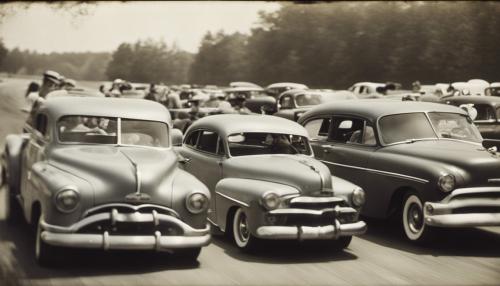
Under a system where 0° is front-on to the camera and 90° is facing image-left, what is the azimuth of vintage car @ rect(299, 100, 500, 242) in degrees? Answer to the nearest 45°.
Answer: approximately 315°

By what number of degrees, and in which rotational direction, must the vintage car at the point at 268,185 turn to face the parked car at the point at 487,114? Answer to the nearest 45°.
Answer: approximately 90° to its left

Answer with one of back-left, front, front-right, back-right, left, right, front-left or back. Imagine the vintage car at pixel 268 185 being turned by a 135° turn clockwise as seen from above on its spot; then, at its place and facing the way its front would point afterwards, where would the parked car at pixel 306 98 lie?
right

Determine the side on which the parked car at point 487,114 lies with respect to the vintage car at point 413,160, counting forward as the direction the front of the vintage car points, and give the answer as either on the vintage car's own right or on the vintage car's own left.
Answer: on the vintage car's own left

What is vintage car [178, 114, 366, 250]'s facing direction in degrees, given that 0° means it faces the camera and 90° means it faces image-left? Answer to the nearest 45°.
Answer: approximately 315°

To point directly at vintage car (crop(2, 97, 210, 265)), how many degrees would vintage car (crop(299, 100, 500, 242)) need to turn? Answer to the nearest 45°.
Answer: approximately 90° to its right
